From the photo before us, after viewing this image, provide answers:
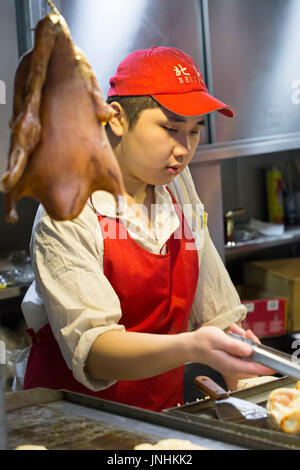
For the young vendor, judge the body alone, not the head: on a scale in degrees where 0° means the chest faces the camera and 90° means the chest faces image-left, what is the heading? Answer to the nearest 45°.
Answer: approximately 315°

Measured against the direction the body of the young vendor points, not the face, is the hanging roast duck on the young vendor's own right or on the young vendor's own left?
on the young vendor's own right

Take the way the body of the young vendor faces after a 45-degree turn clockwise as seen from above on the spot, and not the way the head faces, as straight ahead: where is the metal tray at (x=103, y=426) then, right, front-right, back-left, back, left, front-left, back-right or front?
front

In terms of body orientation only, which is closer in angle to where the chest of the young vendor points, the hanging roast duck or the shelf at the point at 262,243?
the hanging roast duck

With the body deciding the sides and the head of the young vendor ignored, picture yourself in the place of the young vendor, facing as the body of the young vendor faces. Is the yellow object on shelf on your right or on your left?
on your left

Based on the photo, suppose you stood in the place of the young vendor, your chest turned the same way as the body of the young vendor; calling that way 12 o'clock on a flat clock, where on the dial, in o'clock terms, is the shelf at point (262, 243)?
The shelf is roughly at 8 o'clock from the young vendor.

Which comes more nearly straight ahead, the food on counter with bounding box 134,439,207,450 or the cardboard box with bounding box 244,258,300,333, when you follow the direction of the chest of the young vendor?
the food on counter

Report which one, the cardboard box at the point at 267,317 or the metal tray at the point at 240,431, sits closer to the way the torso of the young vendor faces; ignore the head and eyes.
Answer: the metal tray

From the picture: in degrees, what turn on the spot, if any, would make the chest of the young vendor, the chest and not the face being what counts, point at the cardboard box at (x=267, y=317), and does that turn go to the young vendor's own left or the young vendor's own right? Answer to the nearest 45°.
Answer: approximately 135° to the young vendor's own left

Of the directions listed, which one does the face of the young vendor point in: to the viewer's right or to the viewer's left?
to the viewer's right
